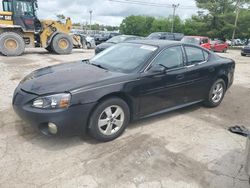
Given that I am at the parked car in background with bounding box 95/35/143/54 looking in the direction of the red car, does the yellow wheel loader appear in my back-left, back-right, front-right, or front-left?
back-left

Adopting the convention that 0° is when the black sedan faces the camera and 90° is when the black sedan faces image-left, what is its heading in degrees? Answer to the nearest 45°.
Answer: approximately 45°

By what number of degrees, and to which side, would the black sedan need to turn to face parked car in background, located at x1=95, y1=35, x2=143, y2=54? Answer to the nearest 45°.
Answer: approximately 135° to its right

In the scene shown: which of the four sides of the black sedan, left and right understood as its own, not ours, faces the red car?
back

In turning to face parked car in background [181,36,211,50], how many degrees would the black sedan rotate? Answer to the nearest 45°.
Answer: approximately 135° to its right

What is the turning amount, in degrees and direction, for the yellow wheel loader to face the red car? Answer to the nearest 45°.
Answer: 0° — it already faces it

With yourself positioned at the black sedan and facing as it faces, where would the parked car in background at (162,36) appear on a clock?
The parked car in background is roughly at 5 o'clock from the black sedan.

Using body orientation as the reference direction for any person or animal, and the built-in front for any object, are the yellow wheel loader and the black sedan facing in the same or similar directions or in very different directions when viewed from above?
very different directions

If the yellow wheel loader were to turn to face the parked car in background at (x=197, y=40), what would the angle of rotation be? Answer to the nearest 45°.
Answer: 0° — it already faces it

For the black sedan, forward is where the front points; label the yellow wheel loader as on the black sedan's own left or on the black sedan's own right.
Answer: on the black sedan's own right

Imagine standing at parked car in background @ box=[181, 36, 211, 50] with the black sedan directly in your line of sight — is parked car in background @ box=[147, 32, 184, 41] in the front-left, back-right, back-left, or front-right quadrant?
back-right

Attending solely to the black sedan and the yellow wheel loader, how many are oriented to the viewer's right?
1

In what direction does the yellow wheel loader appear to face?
to the viewer's right
